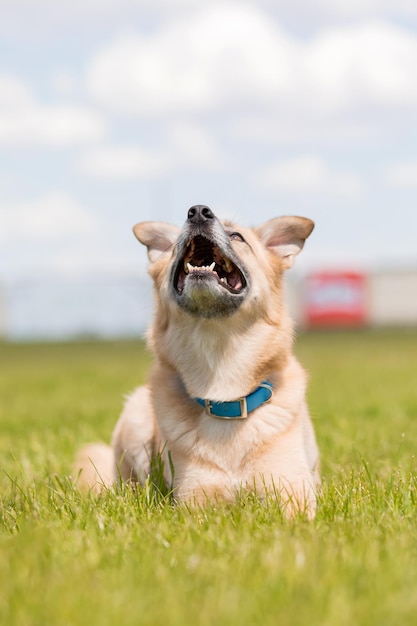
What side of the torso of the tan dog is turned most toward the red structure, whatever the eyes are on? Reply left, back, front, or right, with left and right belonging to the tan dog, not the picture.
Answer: back

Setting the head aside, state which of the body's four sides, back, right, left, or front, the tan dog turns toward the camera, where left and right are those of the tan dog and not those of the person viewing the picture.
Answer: front
